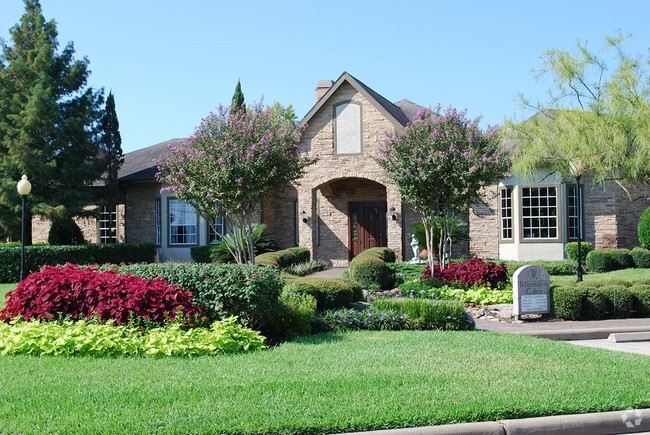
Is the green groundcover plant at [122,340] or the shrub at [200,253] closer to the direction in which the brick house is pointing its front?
the green groundcover plant

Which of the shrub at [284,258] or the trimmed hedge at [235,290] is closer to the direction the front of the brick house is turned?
the trimmed hedge

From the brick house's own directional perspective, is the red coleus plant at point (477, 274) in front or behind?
in front

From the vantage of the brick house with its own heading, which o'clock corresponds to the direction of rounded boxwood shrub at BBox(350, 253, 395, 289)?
The rounded boxwood shrub is roughly at 12 o'clock from the brick house.

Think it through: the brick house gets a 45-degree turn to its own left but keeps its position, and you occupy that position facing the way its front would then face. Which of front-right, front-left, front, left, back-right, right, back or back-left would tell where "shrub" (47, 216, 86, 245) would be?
back-right

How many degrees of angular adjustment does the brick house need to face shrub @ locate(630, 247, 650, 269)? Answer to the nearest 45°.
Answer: approximately 90° to its left

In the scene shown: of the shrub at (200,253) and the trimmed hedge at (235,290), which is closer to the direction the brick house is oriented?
the trimmed hedge

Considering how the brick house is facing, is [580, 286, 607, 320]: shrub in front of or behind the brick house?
in front

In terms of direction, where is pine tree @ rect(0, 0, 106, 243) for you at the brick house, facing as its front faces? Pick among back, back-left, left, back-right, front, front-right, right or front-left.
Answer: right

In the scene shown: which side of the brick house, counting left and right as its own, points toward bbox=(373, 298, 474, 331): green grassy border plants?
front

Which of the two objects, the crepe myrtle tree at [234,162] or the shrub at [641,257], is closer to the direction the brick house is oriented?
the crepe myrtle tree

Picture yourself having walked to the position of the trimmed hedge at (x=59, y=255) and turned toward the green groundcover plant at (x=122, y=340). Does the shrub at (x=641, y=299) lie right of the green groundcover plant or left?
left

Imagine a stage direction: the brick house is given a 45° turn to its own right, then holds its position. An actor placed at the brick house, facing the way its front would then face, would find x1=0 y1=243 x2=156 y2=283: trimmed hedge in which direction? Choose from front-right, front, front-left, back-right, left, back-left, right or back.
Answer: front-right

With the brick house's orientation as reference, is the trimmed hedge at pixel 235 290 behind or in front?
in front

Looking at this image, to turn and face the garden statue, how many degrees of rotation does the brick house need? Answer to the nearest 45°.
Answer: approximately 45° to its left

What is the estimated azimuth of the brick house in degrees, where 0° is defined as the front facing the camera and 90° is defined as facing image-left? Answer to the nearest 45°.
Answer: approximately 0°
